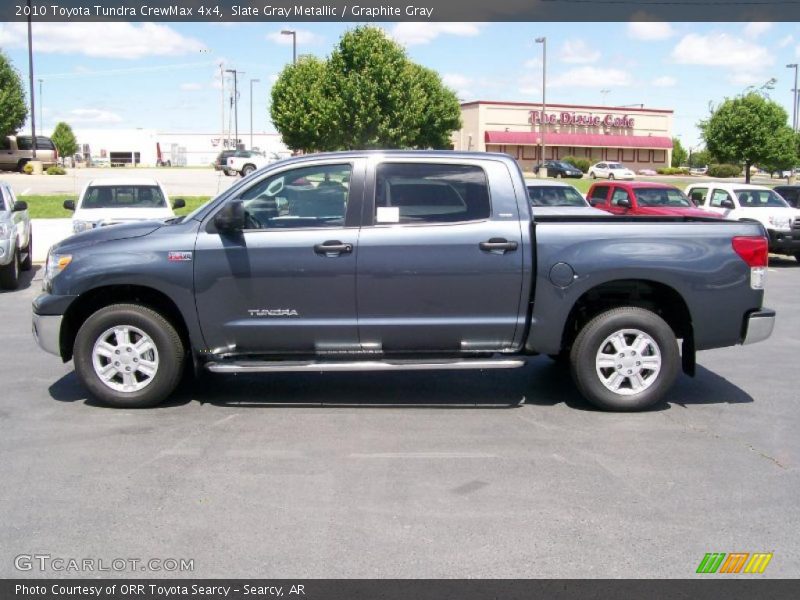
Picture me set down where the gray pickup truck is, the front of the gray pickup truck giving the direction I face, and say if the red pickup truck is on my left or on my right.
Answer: on my right

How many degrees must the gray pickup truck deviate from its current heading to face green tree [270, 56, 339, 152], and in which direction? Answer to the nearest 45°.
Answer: approximately 90° to its right

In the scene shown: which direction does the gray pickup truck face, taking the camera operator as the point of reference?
facing to the left of the viewer

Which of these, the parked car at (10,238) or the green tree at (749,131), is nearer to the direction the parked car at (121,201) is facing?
the parked car

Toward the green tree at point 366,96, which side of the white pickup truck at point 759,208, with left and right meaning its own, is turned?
back

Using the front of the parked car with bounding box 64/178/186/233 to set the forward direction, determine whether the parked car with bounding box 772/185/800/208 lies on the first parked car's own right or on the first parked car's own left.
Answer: on the first parked car's own left

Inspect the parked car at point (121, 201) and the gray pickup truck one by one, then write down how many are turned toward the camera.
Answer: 1

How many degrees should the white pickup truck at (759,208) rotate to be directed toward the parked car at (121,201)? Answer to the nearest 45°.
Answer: approximately 90° to its right

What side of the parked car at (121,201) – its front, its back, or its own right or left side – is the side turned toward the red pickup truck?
left

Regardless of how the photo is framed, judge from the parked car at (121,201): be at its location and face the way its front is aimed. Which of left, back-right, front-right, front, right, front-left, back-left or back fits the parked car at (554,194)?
left

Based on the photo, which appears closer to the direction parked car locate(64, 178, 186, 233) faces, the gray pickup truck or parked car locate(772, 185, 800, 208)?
the gray pickup truck

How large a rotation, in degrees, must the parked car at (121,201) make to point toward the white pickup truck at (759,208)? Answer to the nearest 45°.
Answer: approximately 90° to its left

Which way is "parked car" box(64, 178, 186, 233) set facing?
toward the camera

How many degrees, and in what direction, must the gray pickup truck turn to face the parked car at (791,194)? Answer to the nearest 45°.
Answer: approximately 135° to its right
